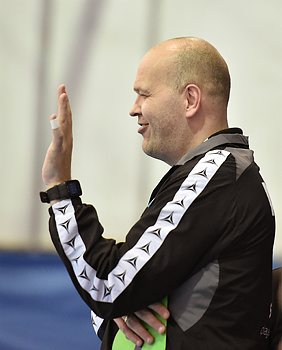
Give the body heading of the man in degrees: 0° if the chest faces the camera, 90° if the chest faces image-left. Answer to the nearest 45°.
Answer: approximately 90°

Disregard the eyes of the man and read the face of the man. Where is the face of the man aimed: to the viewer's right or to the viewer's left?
to the viewer's left
